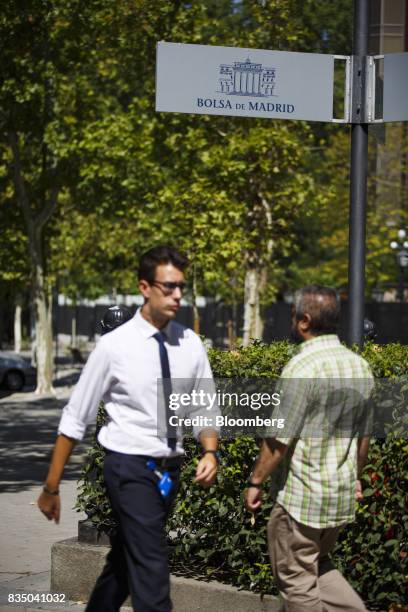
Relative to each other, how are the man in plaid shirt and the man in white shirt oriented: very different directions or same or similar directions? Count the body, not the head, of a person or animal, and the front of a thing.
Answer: very different directions

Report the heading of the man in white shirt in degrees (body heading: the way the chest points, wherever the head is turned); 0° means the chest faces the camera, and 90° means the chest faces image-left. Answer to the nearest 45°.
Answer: approximately 315°

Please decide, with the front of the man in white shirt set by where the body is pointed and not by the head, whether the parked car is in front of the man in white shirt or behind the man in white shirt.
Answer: behind

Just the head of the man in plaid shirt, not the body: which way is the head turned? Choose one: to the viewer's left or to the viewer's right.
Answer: to the viewer's left

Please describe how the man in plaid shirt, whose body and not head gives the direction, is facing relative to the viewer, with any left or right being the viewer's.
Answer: facing away from the viewer and to the left of the viewer

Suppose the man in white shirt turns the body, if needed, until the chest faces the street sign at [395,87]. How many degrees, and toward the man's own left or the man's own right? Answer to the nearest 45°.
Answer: approximately 90° to the man's own left

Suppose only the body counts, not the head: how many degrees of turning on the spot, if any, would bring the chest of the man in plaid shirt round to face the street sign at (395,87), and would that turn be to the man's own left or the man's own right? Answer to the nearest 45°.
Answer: approximately 45° to the man's own right

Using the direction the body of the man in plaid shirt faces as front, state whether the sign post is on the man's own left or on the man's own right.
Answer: on the man's own right

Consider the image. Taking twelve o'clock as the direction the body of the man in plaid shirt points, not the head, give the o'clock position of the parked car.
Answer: The parked car is roughly at 1 o'clock from the man in plaid shirt.

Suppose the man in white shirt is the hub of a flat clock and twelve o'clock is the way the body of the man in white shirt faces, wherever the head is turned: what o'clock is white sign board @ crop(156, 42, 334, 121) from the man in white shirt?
The white sign board is roughly at 8 o'clock from the man in white shirt.
